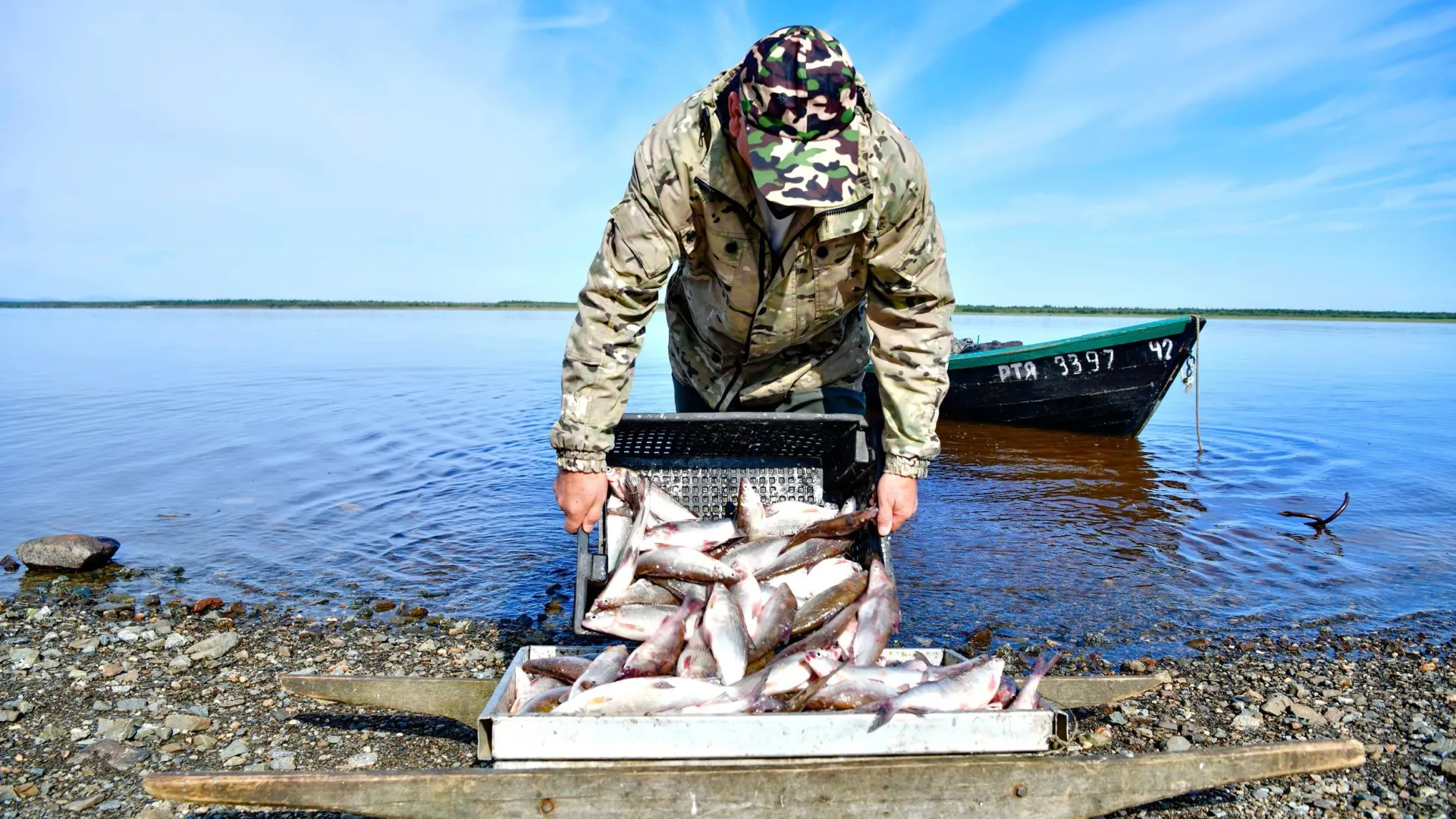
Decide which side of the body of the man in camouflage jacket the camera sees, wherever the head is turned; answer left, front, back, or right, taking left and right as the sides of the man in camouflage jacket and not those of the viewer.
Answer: front

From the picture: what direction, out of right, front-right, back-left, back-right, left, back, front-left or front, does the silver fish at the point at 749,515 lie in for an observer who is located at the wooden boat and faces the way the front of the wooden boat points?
front-right

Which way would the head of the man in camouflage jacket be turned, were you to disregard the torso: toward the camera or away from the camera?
toward the camera

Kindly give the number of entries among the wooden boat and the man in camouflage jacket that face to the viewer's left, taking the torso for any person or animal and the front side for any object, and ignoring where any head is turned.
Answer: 0

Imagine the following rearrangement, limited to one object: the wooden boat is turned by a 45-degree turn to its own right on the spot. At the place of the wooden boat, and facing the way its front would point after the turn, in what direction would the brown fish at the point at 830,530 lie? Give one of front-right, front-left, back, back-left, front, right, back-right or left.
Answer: front

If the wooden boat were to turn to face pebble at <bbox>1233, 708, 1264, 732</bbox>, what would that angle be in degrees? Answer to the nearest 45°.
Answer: approximately 45° to its right
